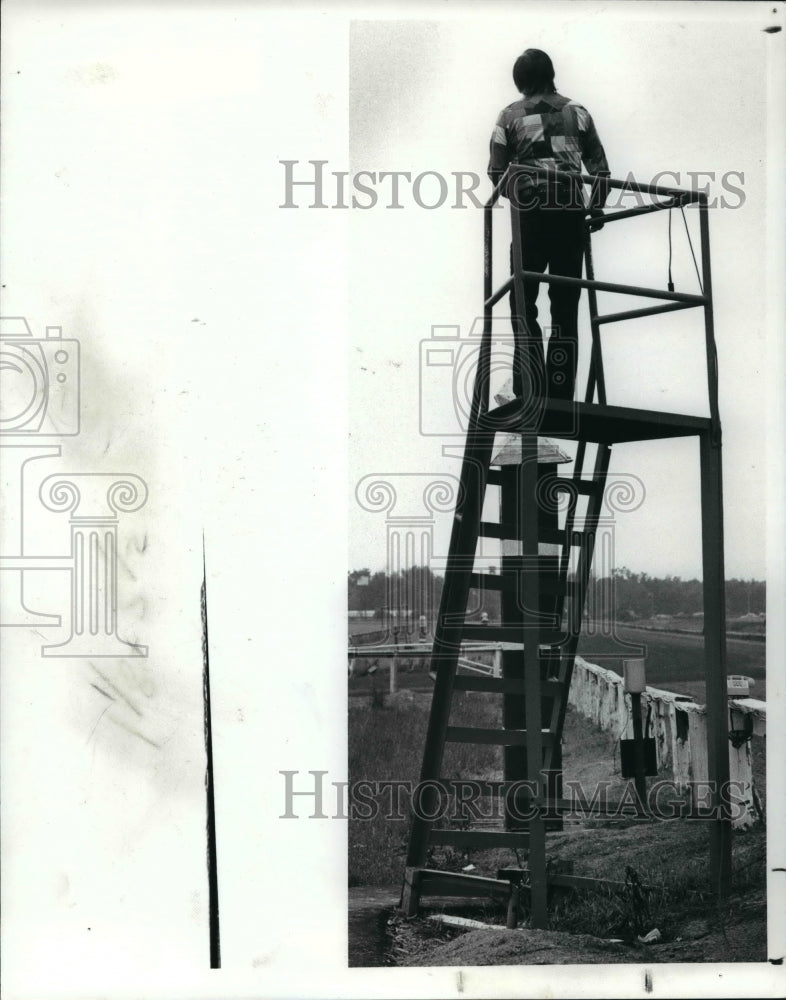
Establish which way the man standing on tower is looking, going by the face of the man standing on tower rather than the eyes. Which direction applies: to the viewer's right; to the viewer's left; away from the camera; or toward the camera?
away from the camera

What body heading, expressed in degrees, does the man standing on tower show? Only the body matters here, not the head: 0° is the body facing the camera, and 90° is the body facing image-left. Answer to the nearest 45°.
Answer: approximately 180°
